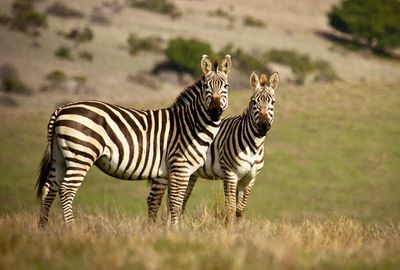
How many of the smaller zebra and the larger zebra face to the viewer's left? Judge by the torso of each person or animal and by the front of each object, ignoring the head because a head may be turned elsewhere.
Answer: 0

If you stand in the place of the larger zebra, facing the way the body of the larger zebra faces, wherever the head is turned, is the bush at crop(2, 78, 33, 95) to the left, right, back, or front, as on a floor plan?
left

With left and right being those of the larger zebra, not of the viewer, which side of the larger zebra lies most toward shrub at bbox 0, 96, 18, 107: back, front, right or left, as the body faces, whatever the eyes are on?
left

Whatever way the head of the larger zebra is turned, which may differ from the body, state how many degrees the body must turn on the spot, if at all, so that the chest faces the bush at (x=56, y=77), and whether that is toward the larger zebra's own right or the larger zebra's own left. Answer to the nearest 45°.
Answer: approximately 90° to the larger zebra's own left

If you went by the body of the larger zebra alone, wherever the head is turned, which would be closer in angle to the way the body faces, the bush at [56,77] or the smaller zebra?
the smaller zebra

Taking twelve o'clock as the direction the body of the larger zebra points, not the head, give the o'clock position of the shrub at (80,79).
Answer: The shrub is roughly at 9 o'clock from the larger zebra.

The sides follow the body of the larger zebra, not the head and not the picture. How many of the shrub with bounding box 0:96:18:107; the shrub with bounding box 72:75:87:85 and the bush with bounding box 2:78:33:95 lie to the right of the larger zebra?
0

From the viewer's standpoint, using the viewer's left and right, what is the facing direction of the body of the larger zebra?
facing to the right of the viewer

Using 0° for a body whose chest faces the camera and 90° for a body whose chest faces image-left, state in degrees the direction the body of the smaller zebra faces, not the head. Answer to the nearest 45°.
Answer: approximately 315°

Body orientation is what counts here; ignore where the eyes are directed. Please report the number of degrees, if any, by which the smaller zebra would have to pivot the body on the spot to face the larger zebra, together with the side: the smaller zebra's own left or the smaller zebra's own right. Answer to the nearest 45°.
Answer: approximately 90° to the smaller zebra's own right

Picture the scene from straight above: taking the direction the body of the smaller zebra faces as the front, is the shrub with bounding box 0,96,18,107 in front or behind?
behind

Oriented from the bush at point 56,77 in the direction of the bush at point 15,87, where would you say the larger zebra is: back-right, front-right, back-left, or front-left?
front-left

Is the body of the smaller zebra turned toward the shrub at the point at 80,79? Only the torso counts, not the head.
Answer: no

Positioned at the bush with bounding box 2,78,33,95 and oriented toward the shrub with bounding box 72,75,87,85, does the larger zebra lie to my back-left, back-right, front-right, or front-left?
back-right

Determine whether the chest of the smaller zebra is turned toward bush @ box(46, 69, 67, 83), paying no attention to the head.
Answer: no
